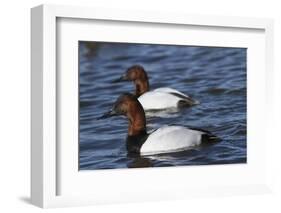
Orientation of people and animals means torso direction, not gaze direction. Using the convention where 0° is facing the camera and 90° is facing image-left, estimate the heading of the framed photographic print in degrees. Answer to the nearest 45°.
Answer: approximately 315°
